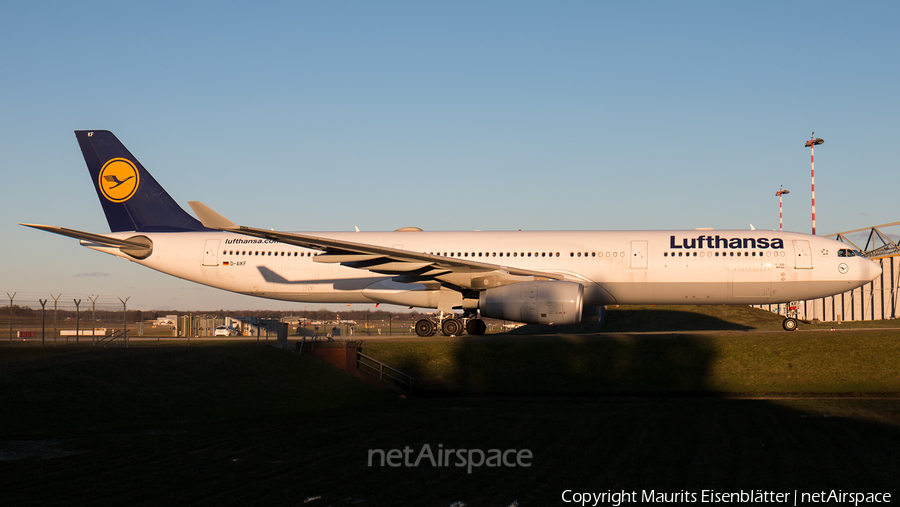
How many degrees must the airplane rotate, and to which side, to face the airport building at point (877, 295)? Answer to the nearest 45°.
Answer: approximately 45° to its left

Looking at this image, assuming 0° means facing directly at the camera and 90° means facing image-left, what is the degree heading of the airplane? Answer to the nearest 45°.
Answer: approximately 270°
